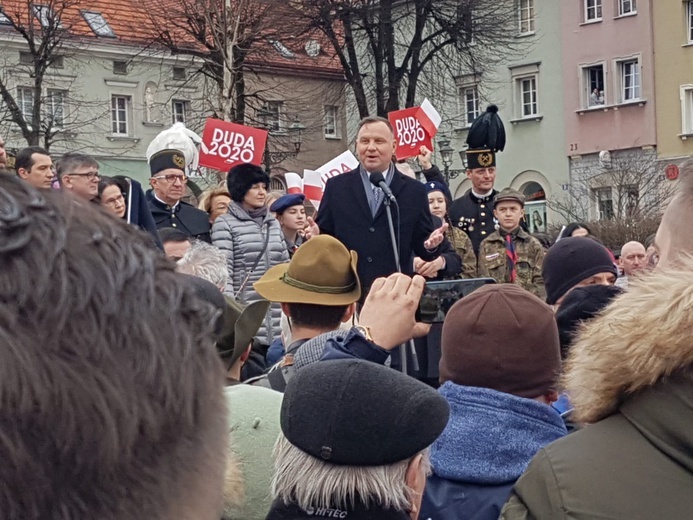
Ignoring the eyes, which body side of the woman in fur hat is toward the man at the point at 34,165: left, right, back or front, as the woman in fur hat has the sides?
right

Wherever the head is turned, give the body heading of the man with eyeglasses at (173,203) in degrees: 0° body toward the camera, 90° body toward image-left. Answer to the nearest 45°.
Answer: approximately 315°

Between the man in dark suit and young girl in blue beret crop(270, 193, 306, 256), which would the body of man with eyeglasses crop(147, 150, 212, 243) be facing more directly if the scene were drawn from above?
the man in dark suit

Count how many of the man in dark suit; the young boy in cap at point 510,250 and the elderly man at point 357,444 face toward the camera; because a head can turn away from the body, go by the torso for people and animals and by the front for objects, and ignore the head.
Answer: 2

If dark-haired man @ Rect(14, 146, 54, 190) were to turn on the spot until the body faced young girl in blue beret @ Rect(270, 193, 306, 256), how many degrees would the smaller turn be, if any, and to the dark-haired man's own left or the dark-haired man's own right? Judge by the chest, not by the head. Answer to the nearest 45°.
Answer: approximately 90° to the dark-haired man's own left

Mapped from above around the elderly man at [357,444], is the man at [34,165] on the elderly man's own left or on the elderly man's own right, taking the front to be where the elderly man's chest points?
on the elderly man's own left

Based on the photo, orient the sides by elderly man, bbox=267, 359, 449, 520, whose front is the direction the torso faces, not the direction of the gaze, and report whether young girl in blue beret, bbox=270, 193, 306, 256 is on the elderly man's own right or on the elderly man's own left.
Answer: on the elderly man's own left
